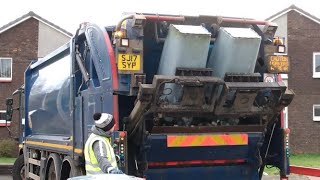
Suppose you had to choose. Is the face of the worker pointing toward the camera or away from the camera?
away from the camera

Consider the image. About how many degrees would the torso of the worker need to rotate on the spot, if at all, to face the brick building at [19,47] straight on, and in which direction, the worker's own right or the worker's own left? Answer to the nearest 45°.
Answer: approximately 90° to the worker's own left

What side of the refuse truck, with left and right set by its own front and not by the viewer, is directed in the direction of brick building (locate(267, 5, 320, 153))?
right

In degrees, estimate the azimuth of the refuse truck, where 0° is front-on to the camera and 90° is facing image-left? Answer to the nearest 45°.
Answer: approximately 135°

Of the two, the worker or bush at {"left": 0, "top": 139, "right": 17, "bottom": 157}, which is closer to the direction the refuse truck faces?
the bush
